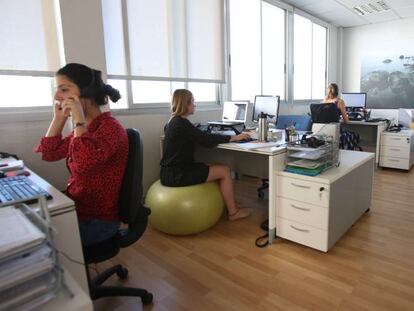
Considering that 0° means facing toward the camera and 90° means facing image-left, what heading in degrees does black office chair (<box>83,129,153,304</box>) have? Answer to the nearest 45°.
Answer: approximately 90°

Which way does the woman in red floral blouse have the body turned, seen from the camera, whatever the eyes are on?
to the viewer's left

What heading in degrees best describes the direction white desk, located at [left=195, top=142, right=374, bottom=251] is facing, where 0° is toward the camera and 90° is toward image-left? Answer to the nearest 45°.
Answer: approximately 45°

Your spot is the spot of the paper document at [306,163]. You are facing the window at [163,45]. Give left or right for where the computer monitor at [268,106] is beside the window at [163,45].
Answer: right

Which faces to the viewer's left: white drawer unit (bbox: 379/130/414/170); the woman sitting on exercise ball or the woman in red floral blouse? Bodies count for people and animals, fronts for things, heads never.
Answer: the woman in red floral blouse

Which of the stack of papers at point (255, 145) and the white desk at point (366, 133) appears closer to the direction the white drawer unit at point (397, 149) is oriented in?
the stack of papers

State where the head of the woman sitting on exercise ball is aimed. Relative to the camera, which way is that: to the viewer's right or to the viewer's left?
to the viewer's right

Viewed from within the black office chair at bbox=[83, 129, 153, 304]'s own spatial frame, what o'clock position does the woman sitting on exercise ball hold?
The woman sitting on exercise ball is roughly at 4 o'clock from the black office chair.

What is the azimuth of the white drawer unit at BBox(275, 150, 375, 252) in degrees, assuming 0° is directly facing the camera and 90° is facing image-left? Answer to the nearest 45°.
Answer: approximately 45°

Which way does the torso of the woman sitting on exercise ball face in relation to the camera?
to the viewer's right

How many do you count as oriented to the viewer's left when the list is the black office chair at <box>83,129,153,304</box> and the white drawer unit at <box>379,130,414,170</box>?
1
